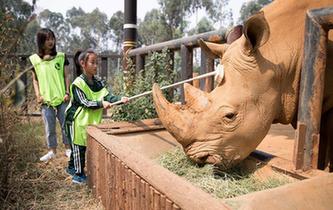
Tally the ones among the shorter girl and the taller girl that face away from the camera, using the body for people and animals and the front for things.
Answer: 0

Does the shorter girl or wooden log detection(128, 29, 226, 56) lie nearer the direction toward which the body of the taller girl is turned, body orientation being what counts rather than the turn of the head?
the shorter girl

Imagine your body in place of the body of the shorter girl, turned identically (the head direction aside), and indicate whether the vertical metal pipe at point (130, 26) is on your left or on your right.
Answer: on your left

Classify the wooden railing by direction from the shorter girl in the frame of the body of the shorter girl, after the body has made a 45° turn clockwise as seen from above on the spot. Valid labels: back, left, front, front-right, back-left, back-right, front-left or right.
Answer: left

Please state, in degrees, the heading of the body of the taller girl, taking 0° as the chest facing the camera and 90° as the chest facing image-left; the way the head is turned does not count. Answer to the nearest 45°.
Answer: approximately 0°

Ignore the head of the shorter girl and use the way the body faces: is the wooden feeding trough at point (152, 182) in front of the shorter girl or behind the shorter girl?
in front

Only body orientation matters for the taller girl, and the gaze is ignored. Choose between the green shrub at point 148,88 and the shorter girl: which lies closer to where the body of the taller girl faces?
the shorter girl

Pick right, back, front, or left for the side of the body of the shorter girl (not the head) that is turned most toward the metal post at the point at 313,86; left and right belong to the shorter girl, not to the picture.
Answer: front

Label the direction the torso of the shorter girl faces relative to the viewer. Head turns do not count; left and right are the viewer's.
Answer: facing the viewer and to the right of the viewer
